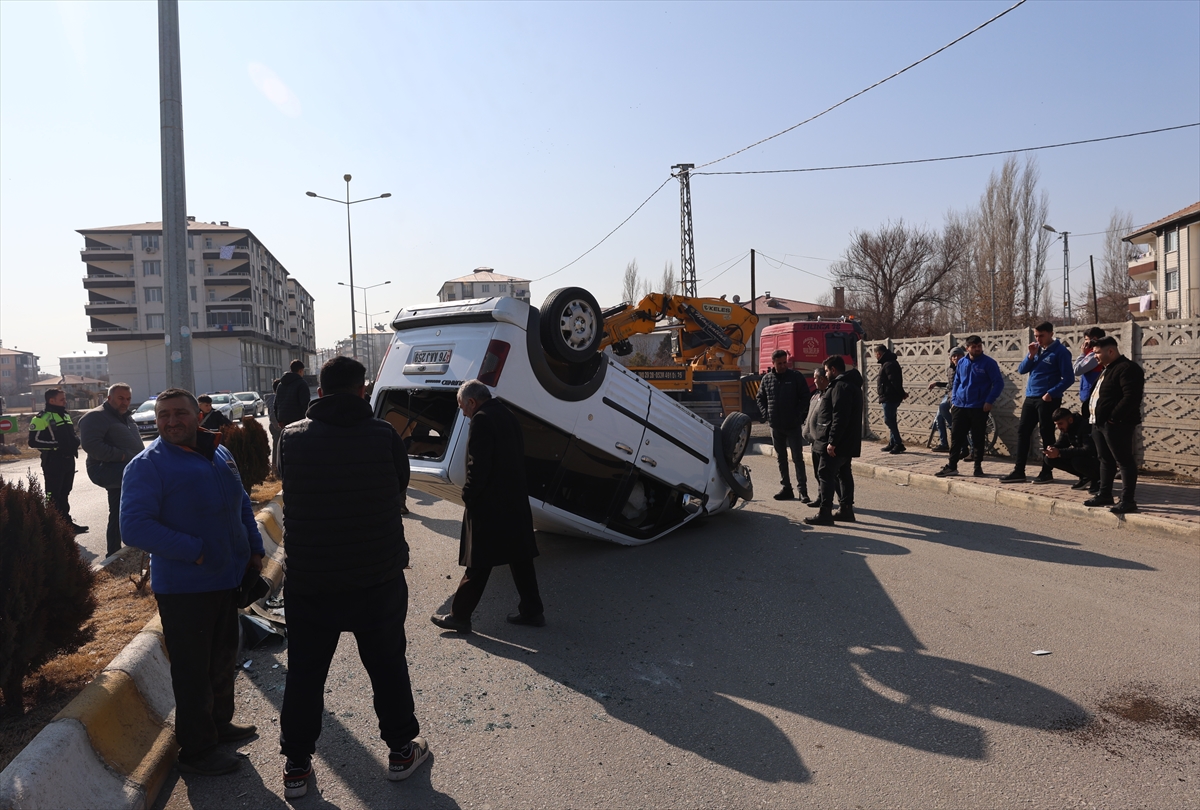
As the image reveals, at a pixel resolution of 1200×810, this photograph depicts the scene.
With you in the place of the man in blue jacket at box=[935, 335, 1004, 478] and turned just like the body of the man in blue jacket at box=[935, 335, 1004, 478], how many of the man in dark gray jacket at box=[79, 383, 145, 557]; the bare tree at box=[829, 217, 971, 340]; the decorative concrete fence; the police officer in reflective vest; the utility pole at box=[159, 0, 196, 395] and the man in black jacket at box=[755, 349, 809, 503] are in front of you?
4

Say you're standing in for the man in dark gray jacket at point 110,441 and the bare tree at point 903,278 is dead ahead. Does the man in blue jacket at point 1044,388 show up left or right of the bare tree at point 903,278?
right

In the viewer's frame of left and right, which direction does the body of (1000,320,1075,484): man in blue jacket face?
facing the viewer and to the left of the viewer

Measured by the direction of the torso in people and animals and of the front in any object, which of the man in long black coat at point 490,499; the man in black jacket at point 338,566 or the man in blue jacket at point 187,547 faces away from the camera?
the man in black jacket

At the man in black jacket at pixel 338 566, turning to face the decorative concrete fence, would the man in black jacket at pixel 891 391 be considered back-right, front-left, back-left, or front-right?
front-left

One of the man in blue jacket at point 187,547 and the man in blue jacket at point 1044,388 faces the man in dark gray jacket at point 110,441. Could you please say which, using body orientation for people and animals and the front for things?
the man in blue jacket at point 1044,388

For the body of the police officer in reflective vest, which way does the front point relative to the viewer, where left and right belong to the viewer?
facing the viewer and to the right of the viewer

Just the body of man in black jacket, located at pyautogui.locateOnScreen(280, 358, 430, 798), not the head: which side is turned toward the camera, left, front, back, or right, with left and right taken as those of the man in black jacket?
back

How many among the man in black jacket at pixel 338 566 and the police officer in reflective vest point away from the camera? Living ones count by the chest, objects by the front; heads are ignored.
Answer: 1

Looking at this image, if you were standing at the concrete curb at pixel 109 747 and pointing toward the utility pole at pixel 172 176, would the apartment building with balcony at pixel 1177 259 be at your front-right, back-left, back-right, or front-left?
front-right

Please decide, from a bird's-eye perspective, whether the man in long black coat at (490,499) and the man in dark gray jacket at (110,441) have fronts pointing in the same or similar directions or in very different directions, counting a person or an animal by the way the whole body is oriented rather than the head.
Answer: very different directions

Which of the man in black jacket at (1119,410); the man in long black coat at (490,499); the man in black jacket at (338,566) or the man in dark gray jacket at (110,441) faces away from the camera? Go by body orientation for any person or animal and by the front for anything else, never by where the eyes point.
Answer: the man in black jacket at (338,566)

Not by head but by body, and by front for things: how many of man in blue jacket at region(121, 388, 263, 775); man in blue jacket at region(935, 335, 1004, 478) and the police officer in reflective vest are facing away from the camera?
0

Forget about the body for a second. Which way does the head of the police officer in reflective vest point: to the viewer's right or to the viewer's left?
to the viewer's right

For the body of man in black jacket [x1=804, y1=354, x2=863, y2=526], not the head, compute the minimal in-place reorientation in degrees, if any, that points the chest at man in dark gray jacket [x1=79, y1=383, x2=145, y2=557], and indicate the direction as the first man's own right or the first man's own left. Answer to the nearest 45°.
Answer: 0° — they already face them

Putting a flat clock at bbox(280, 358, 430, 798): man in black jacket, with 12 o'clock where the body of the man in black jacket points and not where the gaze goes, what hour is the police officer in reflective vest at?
The police officer in reflective vest is roughly at 11 o'clock from the man in black jacket.
